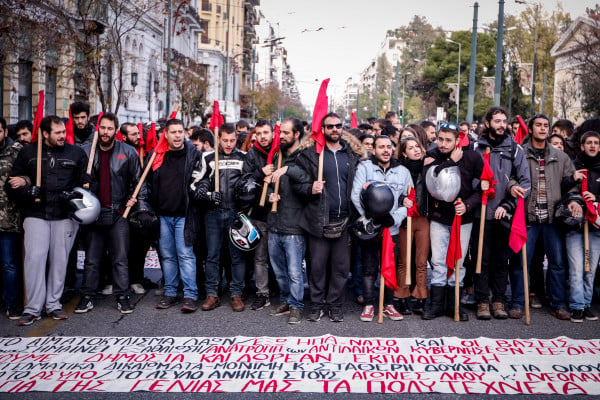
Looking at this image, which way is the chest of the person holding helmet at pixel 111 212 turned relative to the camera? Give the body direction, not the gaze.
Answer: toward the camera

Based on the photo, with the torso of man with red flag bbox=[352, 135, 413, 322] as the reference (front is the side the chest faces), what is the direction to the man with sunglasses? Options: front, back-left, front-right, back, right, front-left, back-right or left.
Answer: right

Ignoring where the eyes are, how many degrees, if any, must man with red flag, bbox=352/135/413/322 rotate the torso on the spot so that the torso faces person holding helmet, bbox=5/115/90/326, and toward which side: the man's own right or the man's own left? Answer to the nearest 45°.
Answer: approximately 90° to the man's own right

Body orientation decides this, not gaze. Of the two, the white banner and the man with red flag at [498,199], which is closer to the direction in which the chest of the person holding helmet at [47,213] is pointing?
the white banner

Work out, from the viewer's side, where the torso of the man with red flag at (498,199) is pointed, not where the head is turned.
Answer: toward the camera

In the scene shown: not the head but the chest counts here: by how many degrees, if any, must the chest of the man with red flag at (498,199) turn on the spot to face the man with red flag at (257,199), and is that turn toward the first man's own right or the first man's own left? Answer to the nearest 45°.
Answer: approximately 90° to the first man's own right

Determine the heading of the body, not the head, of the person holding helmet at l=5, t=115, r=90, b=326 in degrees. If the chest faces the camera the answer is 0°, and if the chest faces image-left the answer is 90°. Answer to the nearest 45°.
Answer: approximately 0°

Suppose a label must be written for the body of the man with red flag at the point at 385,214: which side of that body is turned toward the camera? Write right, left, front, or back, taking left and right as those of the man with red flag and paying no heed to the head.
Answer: front
